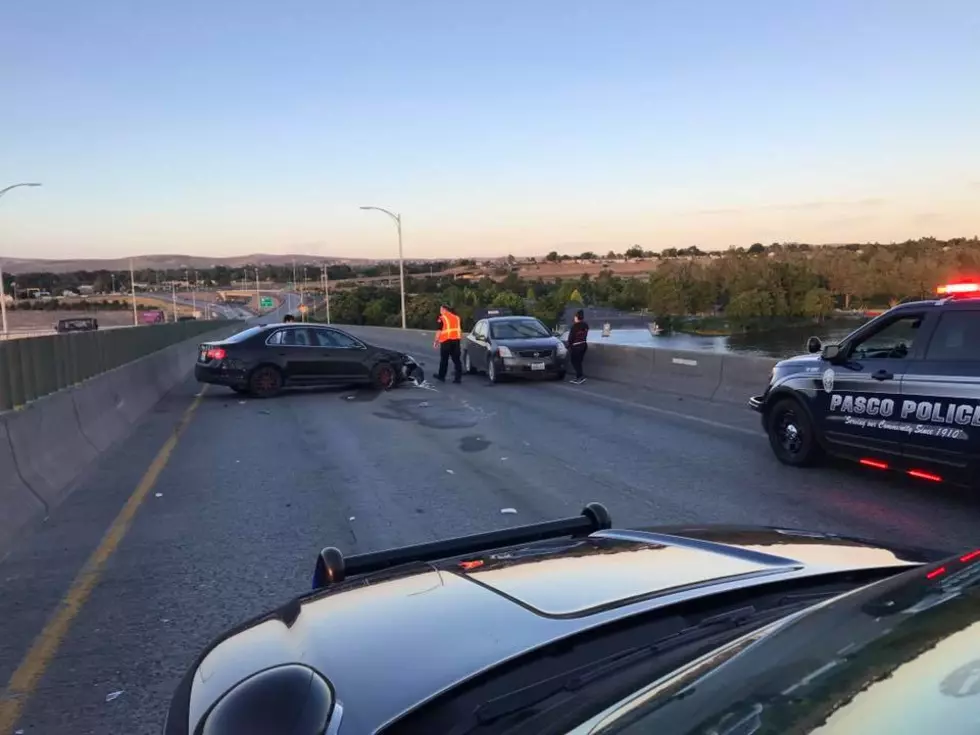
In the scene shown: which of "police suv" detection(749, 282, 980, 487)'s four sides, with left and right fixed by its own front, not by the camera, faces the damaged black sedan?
front

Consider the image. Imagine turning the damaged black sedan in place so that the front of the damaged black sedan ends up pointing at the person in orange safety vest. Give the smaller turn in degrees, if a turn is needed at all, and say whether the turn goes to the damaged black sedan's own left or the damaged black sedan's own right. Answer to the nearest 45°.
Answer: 0° — it already faces them

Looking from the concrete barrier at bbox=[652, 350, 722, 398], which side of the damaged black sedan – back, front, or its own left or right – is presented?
front

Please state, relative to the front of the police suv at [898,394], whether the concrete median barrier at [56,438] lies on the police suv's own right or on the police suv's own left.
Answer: on the police suv's own left

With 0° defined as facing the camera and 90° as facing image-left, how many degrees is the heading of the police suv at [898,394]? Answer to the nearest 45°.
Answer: approximately 135°

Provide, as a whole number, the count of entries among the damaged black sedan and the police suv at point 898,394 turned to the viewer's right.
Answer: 1

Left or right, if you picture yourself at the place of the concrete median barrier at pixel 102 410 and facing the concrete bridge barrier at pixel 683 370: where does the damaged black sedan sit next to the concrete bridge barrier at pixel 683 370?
left

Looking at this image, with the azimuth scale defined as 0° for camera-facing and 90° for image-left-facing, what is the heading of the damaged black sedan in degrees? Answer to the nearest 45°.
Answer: approximately 270°

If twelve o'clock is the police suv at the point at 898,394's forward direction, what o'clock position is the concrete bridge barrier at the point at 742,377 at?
The concrete bridge barrier is roughly at 1 o'clock from the police suv.

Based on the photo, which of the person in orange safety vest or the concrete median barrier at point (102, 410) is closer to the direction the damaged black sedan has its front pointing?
the person in orange safety vest

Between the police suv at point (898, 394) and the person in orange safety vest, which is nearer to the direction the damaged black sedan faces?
the person in orange safety vest
